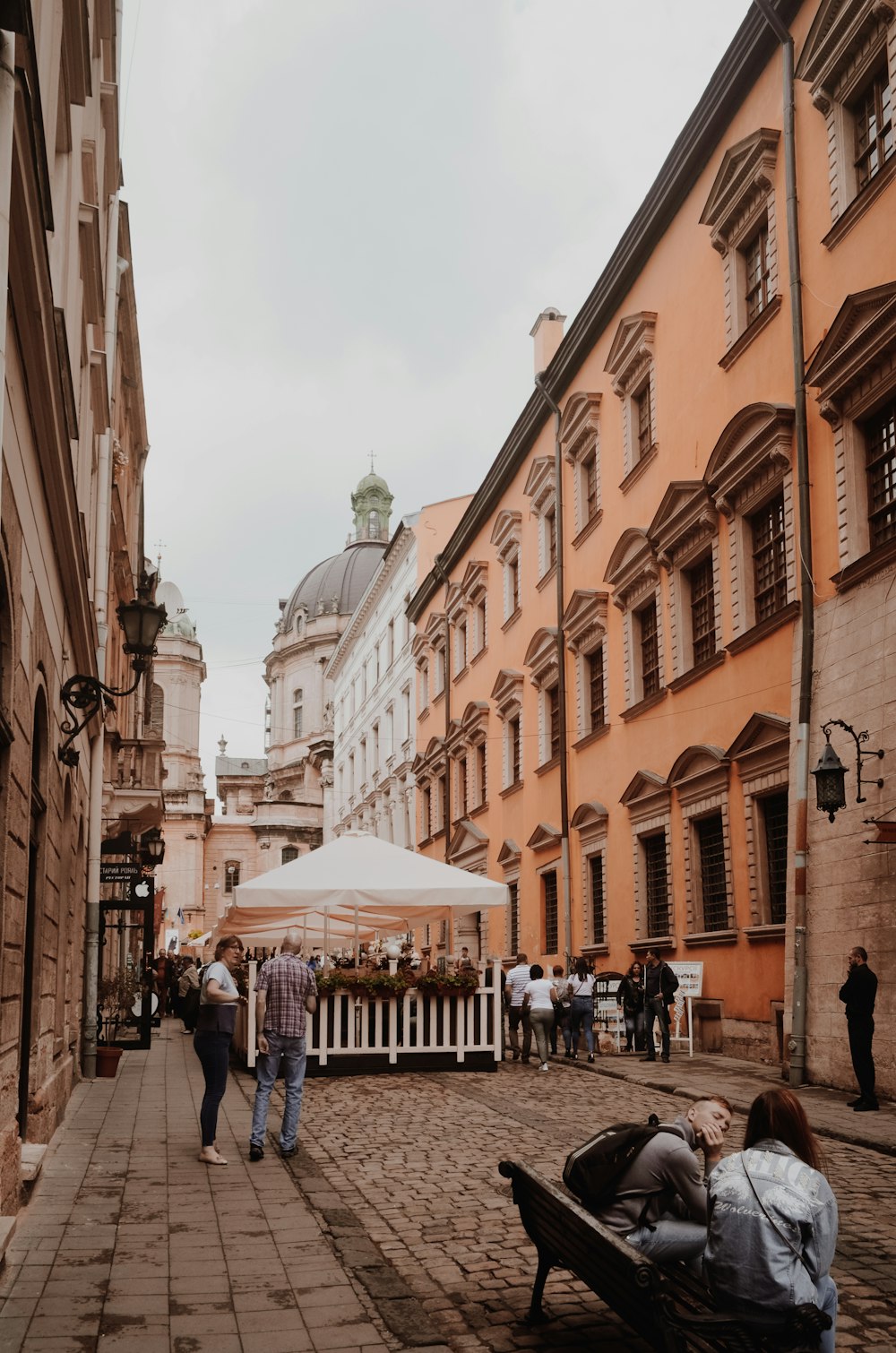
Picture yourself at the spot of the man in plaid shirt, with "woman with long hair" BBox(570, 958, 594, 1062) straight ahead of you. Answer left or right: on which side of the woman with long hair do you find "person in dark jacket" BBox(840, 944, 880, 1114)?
right

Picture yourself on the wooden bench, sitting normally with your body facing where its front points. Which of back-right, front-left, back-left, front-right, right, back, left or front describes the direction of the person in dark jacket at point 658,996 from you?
front-left

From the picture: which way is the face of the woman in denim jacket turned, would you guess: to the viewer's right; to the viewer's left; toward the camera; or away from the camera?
away from the camera

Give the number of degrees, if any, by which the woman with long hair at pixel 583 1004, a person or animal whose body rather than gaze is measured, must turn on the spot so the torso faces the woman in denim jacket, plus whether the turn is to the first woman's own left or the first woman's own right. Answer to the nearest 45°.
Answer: approximately 180°

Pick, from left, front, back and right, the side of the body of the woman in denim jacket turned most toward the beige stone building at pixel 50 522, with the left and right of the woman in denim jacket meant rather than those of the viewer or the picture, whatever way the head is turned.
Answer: left

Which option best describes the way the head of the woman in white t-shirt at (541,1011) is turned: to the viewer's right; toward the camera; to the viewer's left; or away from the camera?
away from the camera

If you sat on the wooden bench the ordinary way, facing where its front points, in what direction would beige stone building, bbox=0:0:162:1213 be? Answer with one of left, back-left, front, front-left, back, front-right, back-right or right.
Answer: left

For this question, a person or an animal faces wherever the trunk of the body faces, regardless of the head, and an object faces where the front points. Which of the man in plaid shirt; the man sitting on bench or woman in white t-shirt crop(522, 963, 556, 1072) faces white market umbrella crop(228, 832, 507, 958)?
the man in plaid shirt

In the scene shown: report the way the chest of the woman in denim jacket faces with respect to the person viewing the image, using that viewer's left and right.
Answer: facing away from the viewer and to the right of the viewer

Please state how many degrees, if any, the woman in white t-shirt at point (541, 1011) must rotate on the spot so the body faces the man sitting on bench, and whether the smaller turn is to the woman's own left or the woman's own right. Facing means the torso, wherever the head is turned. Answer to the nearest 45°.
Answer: approximately 180°

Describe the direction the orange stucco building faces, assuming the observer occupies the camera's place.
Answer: facing the viewer and to the left of the viewer

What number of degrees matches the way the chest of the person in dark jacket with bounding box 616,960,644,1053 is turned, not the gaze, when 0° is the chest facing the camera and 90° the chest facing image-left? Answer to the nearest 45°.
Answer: approximately 0°

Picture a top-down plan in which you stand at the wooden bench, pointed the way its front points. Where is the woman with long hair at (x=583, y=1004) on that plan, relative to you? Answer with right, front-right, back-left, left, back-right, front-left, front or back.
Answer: front-left
